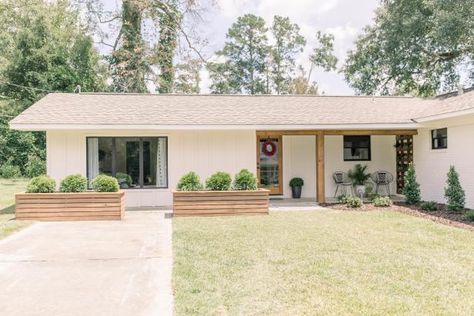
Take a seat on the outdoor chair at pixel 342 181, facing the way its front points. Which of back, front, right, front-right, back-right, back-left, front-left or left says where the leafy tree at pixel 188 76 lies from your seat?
back

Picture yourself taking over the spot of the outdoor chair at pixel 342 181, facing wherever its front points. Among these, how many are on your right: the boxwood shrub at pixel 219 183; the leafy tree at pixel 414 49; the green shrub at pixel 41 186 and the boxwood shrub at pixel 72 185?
3

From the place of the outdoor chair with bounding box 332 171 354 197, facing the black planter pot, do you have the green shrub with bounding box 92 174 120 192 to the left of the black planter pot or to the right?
left

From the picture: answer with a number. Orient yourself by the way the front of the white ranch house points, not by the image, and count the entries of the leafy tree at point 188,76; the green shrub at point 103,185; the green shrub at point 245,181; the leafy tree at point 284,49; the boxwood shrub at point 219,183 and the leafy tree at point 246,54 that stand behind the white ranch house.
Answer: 3

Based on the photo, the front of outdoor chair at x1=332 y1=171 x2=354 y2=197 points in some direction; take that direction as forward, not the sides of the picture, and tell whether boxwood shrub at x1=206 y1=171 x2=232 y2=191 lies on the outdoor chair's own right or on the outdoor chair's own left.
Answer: on the outdoor chair's own right

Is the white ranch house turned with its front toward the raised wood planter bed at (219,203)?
yes

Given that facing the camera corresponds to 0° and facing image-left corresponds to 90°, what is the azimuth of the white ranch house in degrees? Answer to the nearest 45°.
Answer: approximately 0°

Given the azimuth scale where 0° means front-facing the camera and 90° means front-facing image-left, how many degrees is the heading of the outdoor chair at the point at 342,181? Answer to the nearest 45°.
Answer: approximately 315°

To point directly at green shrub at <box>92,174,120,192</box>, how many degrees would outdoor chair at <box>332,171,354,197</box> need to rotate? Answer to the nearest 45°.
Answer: approximately 90° to its right

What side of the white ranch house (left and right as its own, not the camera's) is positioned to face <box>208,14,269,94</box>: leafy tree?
back
